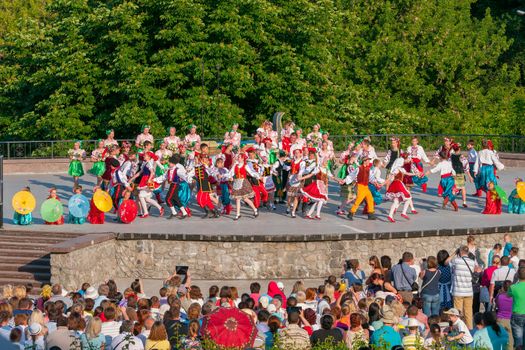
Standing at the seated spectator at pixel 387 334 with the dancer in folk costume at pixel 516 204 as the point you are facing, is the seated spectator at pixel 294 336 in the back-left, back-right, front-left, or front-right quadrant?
back-left

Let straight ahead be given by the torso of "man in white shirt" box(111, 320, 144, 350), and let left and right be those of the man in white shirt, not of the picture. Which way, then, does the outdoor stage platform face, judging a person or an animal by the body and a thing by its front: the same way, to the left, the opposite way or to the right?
the opposite way

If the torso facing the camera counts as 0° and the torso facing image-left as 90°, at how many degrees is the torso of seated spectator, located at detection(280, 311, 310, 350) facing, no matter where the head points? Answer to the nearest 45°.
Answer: approximately 180°

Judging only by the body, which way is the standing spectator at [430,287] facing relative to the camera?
away from the camera

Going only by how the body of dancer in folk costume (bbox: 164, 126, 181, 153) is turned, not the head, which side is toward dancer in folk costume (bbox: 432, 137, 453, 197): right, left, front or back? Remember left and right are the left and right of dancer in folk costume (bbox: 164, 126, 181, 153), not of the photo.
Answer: left

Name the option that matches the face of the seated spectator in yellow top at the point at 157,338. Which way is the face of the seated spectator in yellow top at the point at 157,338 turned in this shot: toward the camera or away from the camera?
away from the camera

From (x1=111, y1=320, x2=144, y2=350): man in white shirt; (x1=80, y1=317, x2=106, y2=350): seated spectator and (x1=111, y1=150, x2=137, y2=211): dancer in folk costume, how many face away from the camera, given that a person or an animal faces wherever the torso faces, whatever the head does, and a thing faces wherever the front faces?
2

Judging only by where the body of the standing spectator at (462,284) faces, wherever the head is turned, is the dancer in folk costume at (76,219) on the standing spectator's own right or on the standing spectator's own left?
on the standing spectator's own left

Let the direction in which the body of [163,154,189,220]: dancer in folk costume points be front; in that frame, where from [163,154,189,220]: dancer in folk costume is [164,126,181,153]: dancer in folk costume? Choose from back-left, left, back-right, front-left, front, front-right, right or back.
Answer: back-right

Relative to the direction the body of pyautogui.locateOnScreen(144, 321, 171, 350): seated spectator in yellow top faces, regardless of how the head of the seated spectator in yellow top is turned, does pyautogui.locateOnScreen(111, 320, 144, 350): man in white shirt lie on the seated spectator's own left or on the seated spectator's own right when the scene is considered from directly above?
on the seated spectator's own left

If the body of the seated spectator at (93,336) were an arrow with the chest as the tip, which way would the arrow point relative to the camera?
away from the camera
